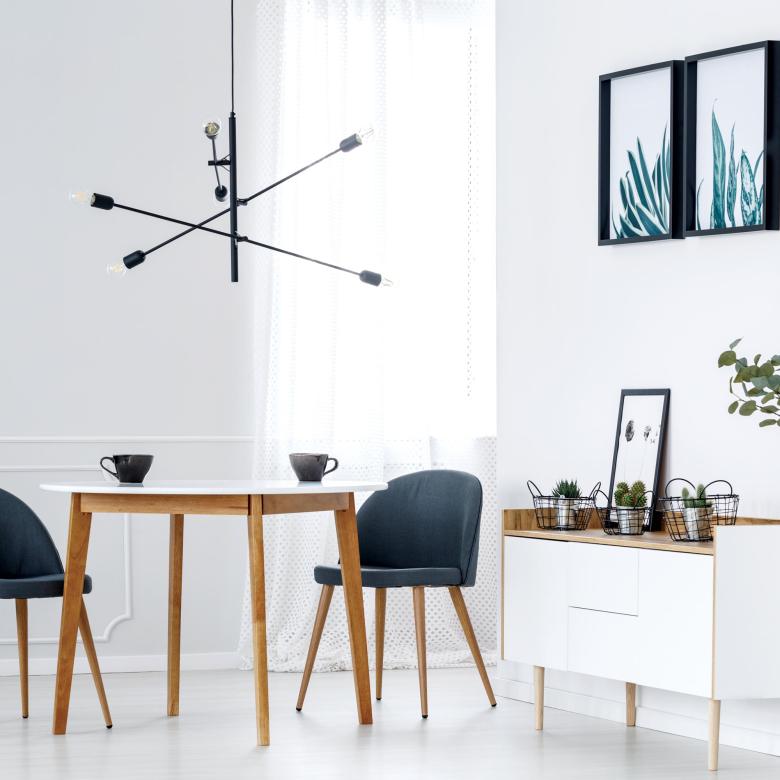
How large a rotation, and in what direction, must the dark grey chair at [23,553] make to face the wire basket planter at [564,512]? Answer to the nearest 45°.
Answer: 0° — it already faces it

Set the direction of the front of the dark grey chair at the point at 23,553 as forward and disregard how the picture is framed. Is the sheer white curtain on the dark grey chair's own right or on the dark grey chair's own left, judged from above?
on the dark grey chair's own left

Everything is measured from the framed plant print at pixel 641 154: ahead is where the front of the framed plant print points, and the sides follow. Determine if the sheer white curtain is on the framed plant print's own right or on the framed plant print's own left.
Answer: on the framed plant print's own right

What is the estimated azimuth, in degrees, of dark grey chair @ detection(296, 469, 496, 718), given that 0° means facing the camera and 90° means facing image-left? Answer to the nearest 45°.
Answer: approximately 45°

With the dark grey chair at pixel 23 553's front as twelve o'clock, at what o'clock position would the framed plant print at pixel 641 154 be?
The framed plant print is roughly at 11 o'clock from the dark grey chair.
